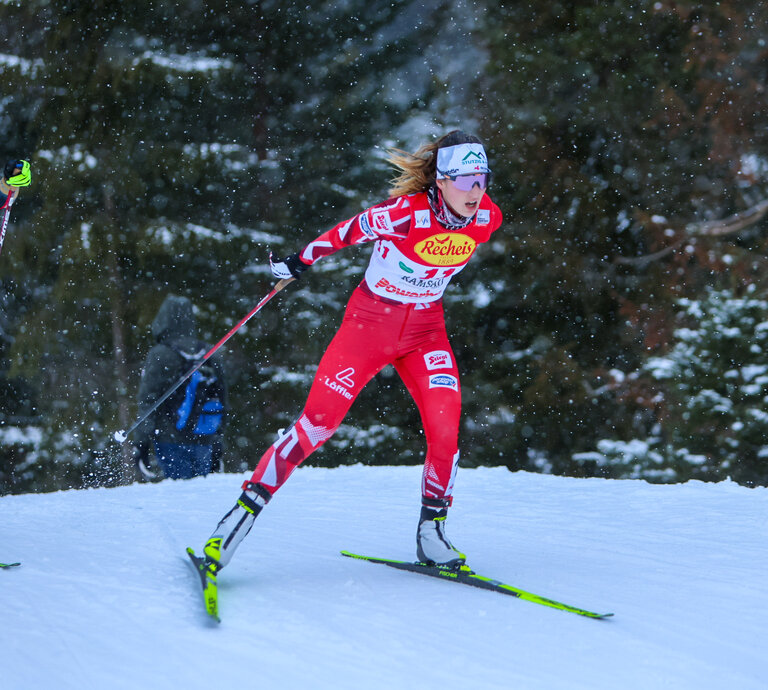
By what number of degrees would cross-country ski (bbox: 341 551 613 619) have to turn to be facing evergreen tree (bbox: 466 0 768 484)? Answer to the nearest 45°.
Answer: approximately 135° to its left

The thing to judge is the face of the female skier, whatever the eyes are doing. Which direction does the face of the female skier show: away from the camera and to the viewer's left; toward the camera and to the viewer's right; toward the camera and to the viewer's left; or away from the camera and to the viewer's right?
toward the camera and to the viewer's right

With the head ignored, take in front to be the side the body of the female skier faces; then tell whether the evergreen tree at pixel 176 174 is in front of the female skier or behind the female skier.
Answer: behind

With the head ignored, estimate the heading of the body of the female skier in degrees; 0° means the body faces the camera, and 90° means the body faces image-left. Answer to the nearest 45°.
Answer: approximately 315°

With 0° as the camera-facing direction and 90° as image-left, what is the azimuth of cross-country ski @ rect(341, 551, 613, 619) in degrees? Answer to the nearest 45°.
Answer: approximately 315°

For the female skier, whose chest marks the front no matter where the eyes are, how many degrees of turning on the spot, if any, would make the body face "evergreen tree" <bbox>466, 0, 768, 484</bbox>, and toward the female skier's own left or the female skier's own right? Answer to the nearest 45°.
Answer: approximately 135° to the female skier's own left
